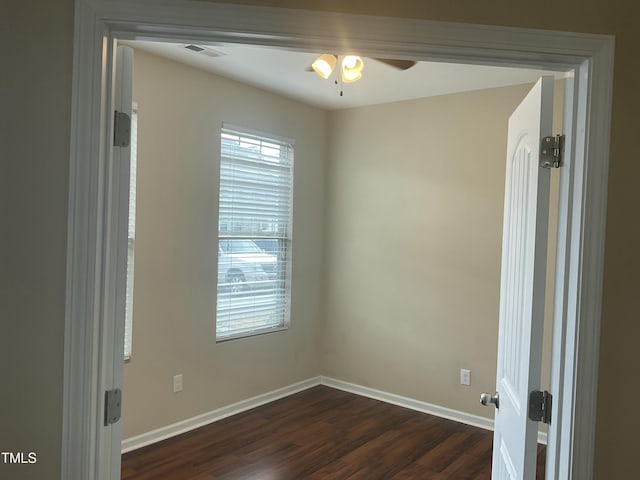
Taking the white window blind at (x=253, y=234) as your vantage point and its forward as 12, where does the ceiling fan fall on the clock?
The ceiling fan is roughly at 1 o'clock from the white window blind.

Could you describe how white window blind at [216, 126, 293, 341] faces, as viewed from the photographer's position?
facing the viewer and to the right of the viewer
